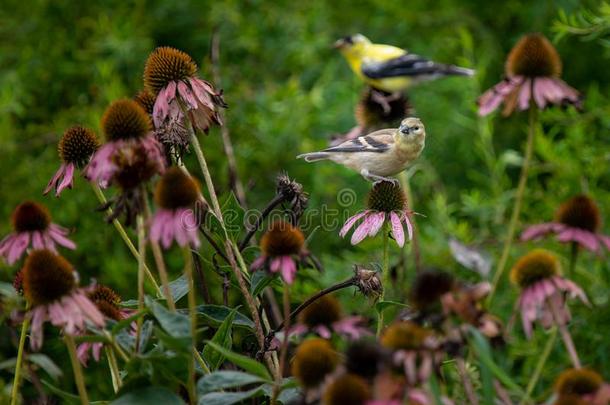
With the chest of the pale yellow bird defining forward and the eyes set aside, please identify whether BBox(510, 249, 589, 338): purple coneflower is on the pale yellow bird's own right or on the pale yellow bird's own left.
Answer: on the pale yellow bird's own right

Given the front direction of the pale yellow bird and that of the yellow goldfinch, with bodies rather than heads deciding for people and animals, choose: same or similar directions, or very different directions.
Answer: very different directions

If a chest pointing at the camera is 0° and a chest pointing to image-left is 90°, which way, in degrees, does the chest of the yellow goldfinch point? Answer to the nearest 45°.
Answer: approximately 90°

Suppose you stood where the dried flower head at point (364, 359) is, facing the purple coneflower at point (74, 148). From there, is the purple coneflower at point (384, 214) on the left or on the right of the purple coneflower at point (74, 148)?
right

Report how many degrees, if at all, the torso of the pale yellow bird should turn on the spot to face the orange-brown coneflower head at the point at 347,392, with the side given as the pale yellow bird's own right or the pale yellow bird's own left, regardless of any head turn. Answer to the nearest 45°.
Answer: approximately 90° to the pale yellow bird's own right

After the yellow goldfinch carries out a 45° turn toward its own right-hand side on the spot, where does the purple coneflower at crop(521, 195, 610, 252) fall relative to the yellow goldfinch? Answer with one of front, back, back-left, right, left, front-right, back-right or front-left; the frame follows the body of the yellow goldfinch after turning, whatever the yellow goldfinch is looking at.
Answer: back-right

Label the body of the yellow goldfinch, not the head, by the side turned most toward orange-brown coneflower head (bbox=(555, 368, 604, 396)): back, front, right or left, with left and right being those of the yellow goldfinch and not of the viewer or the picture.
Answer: left

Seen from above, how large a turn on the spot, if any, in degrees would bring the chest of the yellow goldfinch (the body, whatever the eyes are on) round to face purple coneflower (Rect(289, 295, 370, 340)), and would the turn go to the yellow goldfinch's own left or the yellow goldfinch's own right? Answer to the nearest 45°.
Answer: approximately 90° to the yellow goldfinch's own left

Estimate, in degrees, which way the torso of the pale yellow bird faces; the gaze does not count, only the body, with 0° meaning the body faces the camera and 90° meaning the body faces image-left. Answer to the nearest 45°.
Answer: approximately 270°

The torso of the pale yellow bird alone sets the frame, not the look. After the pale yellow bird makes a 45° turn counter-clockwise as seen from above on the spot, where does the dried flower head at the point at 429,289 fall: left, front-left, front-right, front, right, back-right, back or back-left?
back-right

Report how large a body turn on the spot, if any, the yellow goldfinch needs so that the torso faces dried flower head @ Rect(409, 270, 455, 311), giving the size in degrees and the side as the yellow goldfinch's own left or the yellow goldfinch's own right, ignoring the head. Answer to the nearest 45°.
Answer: approximately 90° to the yellow goldfinch's own left

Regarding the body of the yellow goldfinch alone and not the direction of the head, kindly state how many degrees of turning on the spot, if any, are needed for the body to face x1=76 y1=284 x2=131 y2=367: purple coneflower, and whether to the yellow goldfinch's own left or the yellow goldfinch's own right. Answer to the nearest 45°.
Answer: approximately 90° to the yellow goldfinch's own left

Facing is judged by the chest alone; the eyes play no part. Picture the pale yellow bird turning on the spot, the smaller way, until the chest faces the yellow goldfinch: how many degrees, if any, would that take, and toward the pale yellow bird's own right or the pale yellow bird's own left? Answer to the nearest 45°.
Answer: approximately 90° to the pale yellow bird's own left

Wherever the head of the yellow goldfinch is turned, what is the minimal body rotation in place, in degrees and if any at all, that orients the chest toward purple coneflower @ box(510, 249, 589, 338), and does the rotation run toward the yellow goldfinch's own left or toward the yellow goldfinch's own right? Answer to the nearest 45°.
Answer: approximately 90° to the yellow goldfinch's own left

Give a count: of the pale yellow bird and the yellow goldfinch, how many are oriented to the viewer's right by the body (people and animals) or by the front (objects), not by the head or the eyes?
1
